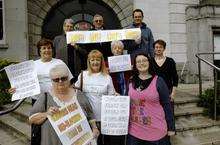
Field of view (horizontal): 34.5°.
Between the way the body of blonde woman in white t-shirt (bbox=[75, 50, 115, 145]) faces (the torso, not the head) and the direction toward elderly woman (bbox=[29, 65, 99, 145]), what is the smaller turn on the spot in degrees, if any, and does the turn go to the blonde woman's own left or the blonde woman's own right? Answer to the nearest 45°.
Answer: approximately 45° to the blonde woman's own right

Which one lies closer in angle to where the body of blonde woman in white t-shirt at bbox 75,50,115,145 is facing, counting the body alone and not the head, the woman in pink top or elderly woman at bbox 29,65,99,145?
the elderly woman

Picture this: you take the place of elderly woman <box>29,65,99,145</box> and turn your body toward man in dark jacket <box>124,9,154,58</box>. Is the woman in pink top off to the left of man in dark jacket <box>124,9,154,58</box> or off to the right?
right

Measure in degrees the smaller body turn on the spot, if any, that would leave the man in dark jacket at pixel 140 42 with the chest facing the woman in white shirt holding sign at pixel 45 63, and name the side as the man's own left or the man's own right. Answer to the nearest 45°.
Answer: approximately 45° to the man's own right

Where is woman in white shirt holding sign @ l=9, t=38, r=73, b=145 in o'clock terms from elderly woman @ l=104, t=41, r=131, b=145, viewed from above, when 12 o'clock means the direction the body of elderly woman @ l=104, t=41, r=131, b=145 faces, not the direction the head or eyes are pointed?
woman in white shirt holding sign @ l=9, t=38, r=73, b=145 is roughly at 2 o'clock from elderly woman @ l=104, t=41, r=131, b=145.

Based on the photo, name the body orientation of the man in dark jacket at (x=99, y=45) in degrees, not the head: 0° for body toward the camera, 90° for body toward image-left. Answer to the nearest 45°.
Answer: approximately 0°

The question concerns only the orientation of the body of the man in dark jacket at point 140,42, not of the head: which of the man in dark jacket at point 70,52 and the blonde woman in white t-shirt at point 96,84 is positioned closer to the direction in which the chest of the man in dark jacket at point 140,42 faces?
the blonde woman in white t-shirt

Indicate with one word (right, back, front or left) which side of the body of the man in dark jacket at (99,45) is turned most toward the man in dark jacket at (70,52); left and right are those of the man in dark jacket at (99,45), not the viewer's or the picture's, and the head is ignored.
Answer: right

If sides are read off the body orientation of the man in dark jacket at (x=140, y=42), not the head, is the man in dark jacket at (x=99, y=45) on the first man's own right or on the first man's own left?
on the first man's own right
